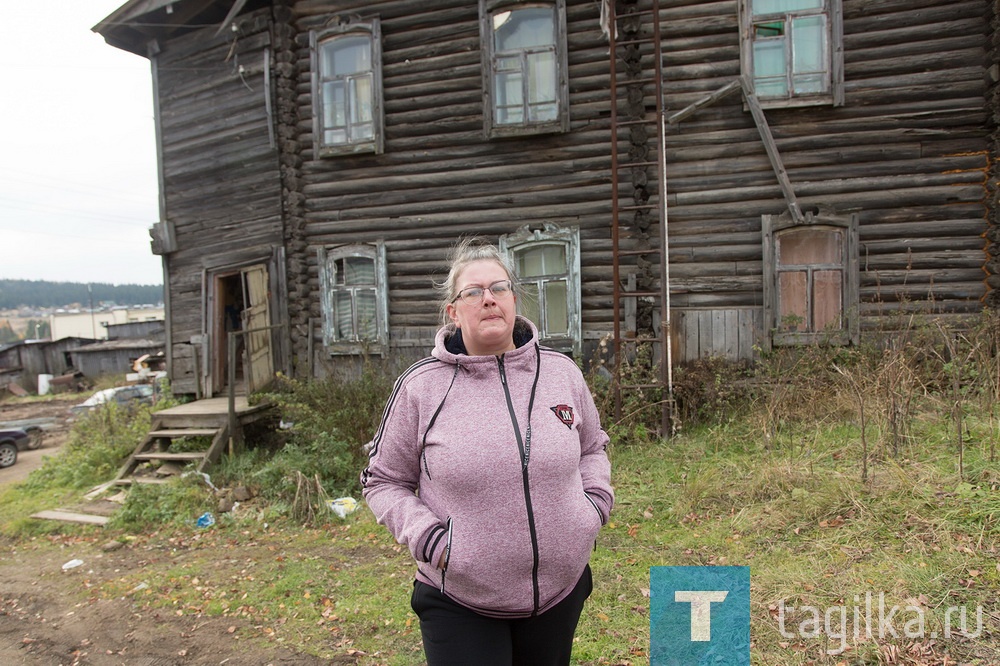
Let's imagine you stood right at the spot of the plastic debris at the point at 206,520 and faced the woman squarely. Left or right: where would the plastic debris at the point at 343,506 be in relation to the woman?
left

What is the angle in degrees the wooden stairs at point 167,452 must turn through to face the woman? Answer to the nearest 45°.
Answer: approximately 45° to its left

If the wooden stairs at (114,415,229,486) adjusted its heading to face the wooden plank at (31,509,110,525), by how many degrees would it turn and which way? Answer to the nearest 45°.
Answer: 0° — it already faces it

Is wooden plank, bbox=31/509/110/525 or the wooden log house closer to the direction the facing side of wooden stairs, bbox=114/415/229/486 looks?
the wooden plank

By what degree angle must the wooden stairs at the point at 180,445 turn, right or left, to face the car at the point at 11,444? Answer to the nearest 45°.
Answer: approximately 90° to its right

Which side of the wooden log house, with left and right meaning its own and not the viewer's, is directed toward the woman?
front

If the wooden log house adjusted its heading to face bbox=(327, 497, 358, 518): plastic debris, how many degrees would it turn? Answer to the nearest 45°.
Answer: approximately 45° to its right

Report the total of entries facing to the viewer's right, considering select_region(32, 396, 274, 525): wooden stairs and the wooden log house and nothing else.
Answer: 0

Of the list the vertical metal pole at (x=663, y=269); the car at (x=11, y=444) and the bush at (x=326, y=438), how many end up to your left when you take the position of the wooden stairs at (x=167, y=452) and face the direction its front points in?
2

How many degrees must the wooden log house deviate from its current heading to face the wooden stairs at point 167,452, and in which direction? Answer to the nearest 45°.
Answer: approximately 90° to its right

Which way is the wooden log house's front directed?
toward the camera

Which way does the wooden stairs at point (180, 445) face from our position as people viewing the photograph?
facing the viewer and to the left of the viewer

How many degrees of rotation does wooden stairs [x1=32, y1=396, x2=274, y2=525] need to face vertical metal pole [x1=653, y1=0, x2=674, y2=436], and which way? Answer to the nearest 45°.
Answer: approximately 90° to its left

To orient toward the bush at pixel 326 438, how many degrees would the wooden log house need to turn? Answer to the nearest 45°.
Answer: approximately 45° to its right
